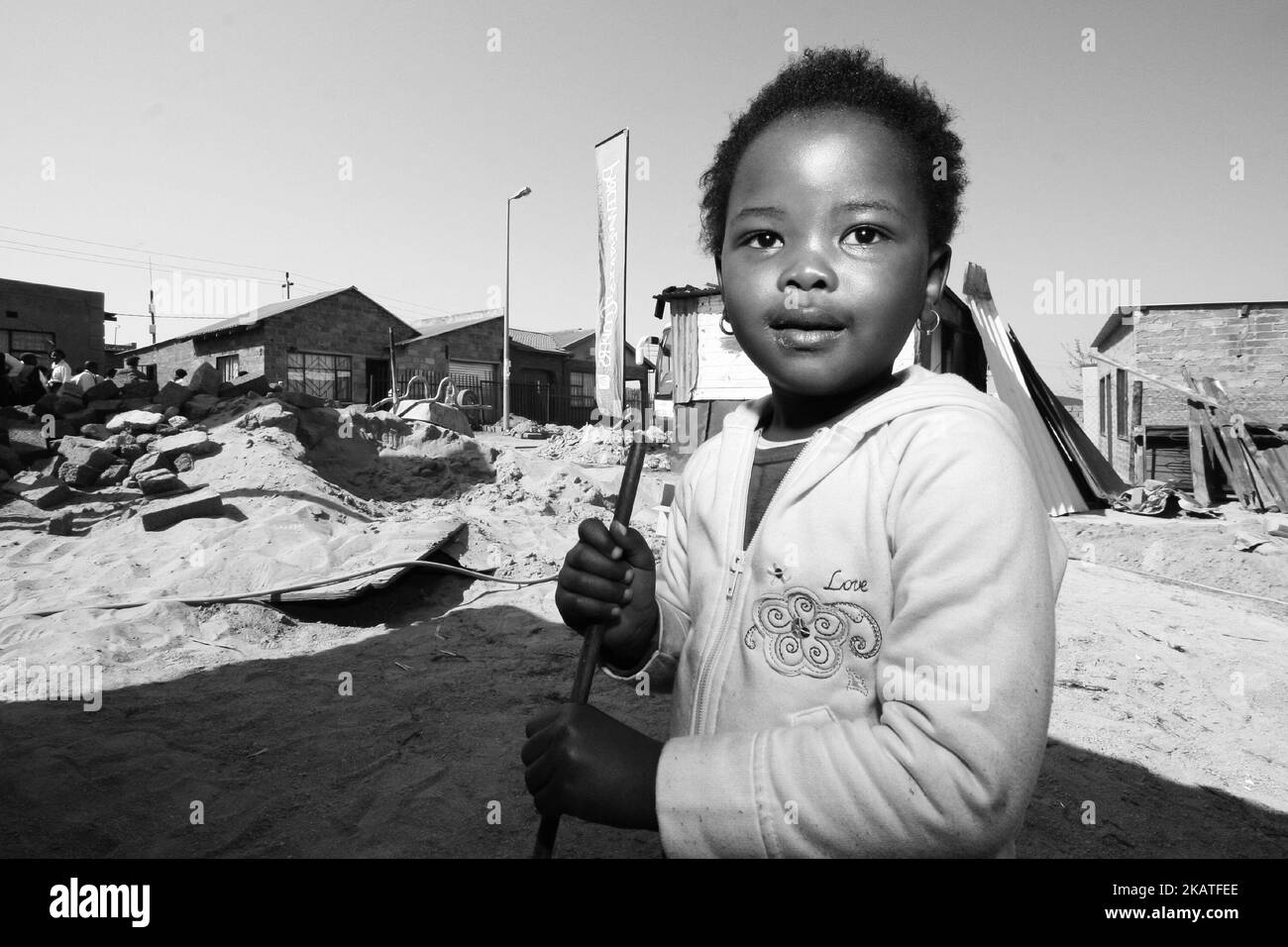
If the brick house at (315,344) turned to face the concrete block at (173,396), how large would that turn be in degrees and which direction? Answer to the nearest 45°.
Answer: approximately 45° to its right

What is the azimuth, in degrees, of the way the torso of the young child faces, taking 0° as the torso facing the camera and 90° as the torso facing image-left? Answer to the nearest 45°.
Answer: approximately 45°

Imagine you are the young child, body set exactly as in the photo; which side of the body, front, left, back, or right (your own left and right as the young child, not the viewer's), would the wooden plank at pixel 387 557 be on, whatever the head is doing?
right

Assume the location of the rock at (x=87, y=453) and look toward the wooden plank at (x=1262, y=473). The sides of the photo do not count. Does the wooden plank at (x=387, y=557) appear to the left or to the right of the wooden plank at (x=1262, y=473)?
right

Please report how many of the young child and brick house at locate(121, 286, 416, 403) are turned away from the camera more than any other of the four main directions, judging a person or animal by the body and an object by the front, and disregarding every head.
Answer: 0

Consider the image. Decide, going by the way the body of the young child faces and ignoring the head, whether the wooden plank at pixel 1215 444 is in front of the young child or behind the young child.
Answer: behind

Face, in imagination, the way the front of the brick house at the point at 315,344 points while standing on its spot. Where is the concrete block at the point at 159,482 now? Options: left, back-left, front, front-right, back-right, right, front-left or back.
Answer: front-right

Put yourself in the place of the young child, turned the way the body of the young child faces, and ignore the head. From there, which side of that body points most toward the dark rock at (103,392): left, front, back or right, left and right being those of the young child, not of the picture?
right

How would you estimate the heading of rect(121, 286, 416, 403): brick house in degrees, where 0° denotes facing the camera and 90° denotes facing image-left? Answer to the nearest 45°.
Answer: approximately 315°

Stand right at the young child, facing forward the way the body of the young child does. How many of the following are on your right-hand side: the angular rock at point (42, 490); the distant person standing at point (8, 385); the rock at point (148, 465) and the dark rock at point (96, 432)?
4

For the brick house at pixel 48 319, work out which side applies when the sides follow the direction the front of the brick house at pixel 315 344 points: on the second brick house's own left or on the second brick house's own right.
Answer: on the second brick house's own right
